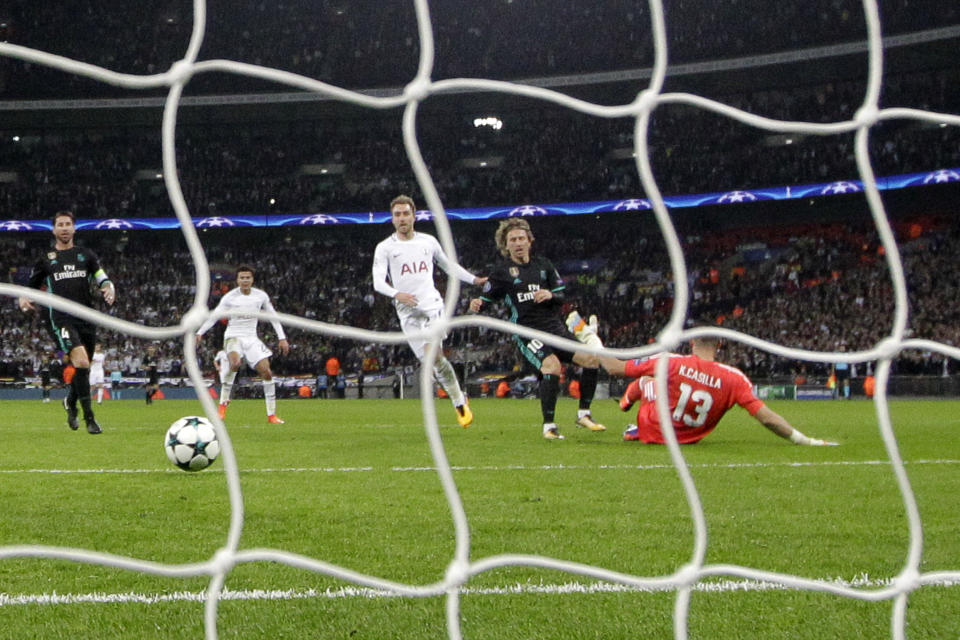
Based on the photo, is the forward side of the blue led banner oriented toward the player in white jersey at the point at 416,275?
yes

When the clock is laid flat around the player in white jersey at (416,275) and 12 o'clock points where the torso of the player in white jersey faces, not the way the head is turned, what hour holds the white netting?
The white netting is roughly at 12 o'clock from the player in white jersey.

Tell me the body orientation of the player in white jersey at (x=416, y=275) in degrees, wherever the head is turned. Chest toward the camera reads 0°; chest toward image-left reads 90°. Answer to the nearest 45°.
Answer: approximately 0°

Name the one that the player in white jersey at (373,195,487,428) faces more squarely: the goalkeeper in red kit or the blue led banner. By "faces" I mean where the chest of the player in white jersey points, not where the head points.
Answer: the goalkeeper in red kit

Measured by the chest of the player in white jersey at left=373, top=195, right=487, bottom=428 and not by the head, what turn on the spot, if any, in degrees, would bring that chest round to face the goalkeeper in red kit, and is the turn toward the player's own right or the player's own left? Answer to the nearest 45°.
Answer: approximately 45° to the player's own left

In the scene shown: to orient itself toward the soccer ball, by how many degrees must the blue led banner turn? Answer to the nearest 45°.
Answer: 0° — it already faces it

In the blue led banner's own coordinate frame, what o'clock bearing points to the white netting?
The white netting is roughly at 12 o'clock from the blue led banner.

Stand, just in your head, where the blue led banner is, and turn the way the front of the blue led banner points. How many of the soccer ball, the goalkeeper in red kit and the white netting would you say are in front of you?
3

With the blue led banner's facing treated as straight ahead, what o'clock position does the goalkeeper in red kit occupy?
The goalkeeper in red kit is roughly at 12 o'clock from the blue led banner.

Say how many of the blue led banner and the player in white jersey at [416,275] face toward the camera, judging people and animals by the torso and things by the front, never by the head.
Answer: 2
